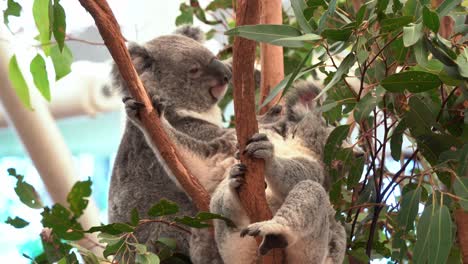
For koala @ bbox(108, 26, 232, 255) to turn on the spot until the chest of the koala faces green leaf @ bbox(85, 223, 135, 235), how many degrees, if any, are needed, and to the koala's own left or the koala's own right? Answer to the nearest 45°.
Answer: approximately 90° to the koala's own right

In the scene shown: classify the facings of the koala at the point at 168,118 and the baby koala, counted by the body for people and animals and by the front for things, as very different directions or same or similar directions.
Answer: very different directions
